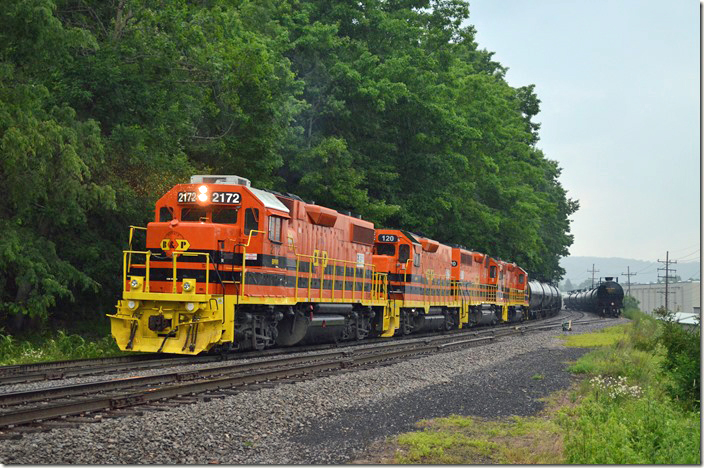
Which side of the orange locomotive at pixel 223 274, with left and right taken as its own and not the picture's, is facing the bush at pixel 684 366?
left

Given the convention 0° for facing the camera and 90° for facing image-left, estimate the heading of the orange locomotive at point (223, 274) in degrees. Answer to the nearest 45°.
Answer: approximately 45°

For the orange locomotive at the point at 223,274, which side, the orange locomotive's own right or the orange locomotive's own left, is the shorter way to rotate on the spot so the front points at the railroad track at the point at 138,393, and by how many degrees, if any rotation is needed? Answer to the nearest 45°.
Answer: approximately 45° to the orange locomotive's own left

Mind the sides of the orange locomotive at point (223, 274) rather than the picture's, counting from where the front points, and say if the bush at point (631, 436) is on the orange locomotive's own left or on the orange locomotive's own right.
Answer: on the orange locomotive's own left

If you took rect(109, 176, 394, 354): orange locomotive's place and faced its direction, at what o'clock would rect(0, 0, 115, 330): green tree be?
The green tree is roughly at 2 o'clock from the orange locomotive.
